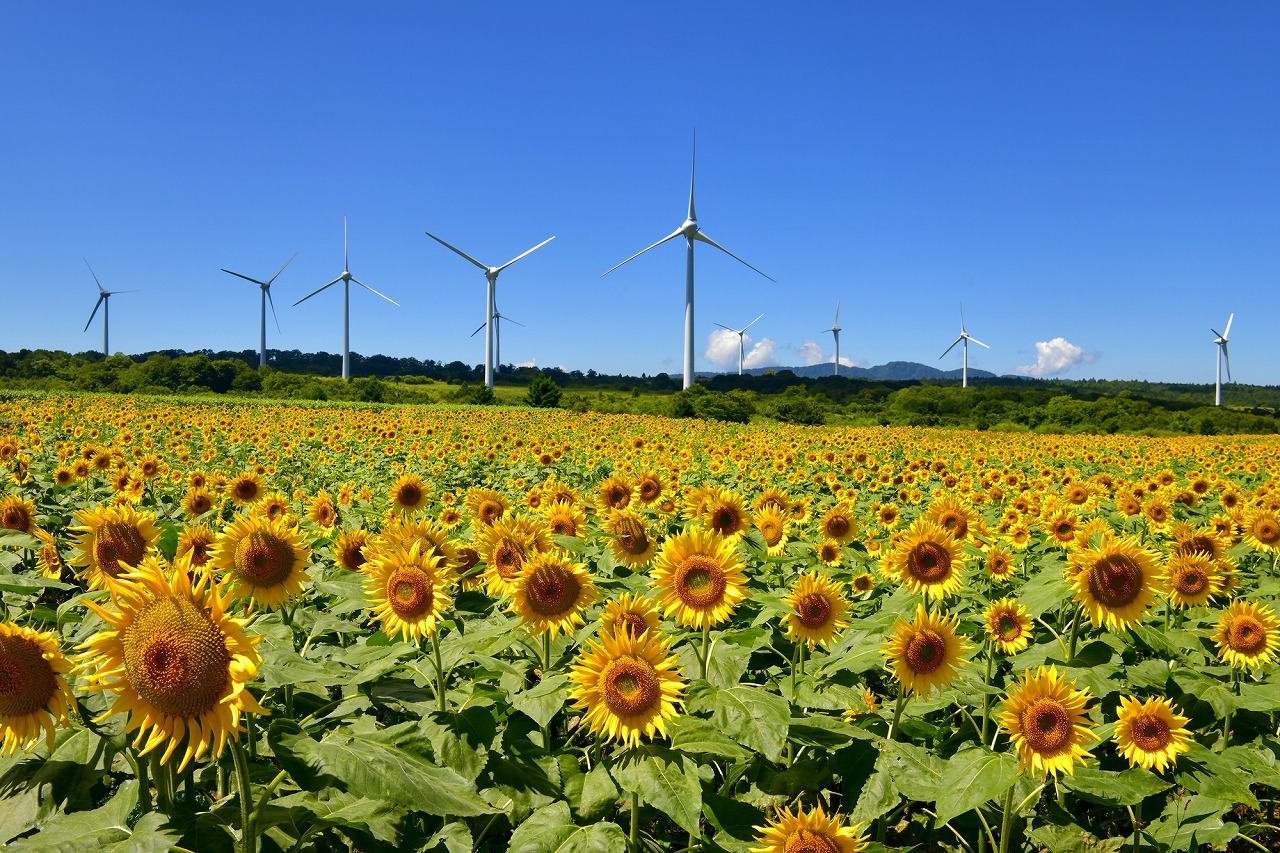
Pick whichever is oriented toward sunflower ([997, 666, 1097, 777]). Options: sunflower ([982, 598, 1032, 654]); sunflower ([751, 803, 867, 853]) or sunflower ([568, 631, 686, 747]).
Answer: sunflower ([982, 598, 1032, 654])

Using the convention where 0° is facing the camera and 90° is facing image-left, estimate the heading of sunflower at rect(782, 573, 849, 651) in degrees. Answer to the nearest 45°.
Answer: approximately 0°

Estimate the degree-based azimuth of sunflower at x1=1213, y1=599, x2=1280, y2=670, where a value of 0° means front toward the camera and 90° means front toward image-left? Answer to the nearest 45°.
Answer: approximately 0°

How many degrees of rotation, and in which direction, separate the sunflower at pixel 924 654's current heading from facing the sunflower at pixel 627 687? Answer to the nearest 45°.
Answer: approximately 45° to its right

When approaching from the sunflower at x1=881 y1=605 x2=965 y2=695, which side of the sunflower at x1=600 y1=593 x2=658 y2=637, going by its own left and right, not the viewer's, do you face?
left

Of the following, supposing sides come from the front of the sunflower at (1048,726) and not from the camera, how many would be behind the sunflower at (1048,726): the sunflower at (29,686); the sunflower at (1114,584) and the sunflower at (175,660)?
1

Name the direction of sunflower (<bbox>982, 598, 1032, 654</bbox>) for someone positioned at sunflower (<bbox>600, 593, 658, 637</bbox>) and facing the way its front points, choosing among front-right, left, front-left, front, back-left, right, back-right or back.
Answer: back-left

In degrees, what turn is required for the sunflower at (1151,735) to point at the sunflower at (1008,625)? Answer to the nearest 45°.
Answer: approximately 135° to its right
